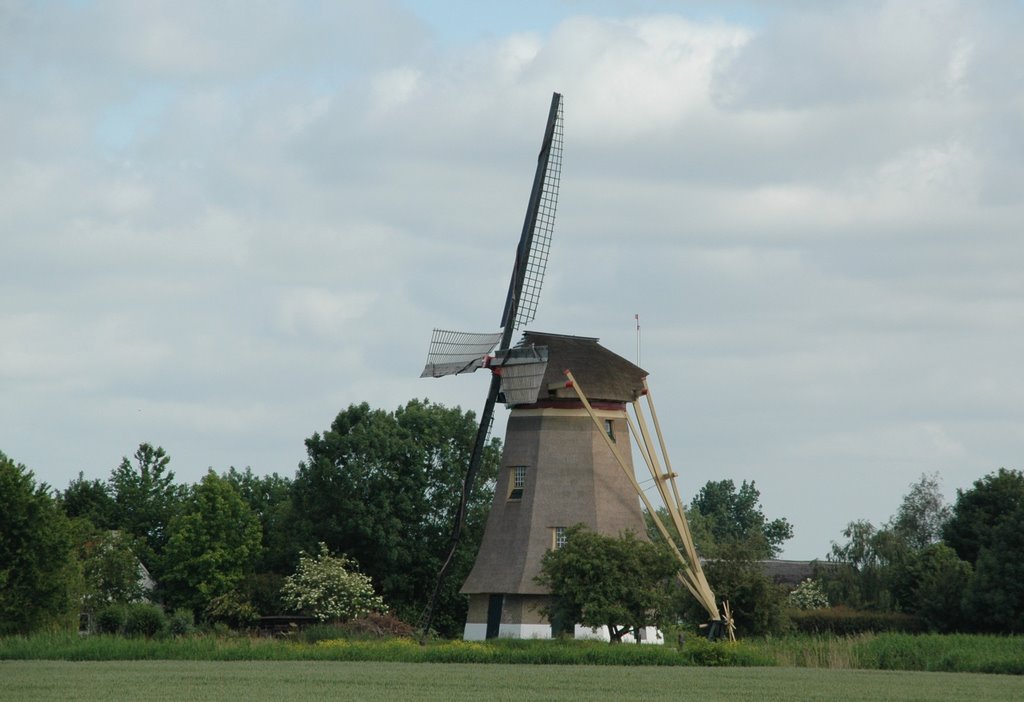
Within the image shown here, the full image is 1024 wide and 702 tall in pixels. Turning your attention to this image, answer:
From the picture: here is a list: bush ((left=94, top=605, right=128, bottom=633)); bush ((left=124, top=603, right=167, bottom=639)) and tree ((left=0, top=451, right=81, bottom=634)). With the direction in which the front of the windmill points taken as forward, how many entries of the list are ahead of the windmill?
3

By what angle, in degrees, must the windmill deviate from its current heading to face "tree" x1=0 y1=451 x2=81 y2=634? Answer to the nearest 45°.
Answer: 0° — it already faces it

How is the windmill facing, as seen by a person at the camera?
facing to the left of the viewer

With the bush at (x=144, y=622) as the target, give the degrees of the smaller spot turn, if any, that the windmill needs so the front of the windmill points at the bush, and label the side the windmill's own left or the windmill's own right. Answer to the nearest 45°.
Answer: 0° — it already faces it

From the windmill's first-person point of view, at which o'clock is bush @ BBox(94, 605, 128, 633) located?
The bush is roughly at 12 o'clock from the windmill.
